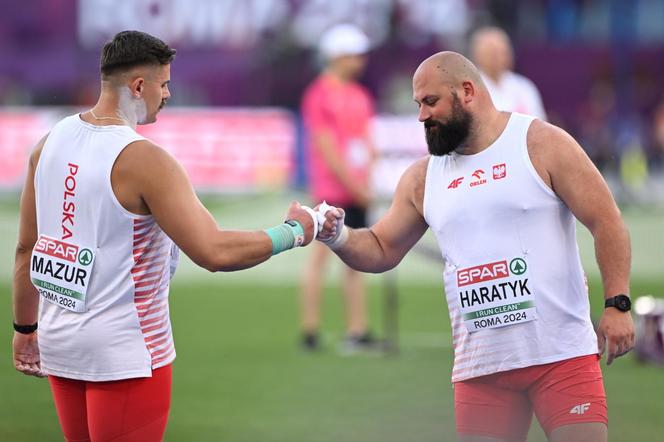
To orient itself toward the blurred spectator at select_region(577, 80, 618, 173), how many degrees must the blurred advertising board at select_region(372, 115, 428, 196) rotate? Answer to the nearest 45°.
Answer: approximately 135° to its left

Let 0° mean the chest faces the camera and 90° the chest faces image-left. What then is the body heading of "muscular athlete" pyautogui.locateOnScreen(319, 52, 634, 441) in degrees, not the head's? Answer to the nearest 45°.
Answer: approximately 45°

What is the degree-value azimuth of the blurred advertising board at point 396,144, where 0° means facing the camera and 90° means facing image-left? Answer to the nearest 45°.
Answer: approximately 0°

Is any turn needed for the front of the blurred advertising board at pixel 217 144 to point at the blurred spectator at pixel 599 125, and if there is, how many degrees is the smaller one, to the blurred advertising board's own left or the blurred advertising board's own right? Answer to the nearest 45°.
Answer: approximately 90° to the blurred advertising board's own left

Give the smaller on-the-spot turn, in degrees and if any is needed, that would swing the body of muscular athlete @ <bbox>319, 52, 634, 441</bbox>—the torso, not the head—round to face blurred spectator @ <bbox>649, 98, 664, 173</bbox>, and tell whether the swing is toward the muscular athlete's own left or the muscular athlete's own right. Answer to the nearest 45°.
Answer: approximately 135° to the muscular athlete's own right

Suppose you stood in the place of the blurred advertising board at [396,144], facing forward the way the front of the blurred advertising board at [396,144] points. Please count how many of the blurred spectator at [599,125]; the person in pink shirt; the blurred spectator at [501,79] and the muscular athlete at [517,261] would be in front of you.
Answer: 3

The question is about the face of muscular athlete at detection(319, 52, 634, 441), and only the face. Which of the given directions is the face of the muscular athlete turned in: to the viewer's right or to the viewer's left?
to the viewer's left

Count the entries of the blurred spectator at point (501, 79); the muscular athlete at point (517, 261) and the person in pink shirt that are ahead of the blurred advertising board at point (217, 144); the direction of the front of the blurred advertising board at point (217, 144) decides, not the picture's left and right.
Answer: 3

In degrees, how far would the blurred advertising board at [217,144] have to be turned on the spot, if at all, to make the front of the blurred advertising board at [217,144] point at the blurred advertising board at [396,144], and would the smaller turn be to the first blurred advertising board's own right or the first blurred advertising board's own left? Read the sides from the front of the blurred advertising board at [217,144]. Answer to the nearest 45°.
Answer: approximately 90° to the first blurred advertising board's own left

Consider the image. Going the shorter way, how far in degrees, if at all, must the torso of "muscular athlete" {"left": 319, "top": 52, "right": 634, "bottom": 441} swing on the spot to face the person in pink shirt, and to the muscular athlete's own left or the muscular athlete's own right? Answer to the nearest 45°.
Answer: approximately 135° to the muscular athlete's own right

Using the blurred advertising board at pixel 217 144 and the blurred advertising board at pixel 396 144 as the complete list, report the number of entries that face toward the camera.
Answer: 2
